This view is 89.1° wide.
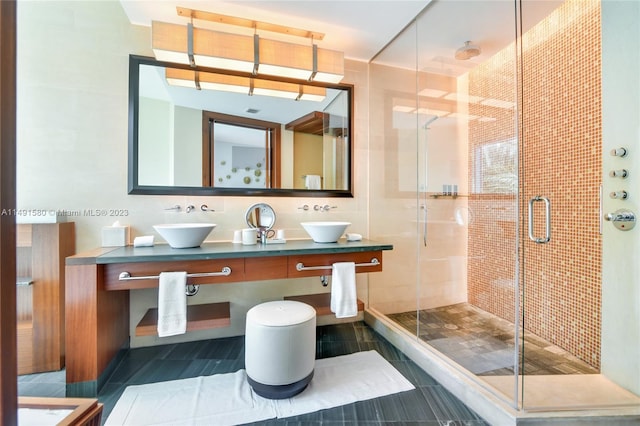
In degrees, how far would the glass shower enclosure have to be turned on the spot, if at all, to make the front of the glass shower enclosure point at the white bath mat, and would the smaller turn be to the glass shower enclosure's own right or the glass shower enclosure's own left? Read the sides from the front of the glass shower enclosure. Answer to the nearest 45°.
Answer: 0° — it already faces it

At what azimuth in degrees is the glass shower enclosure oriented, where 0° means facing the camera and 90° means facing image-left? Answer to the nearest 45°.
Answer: approximately 45°
